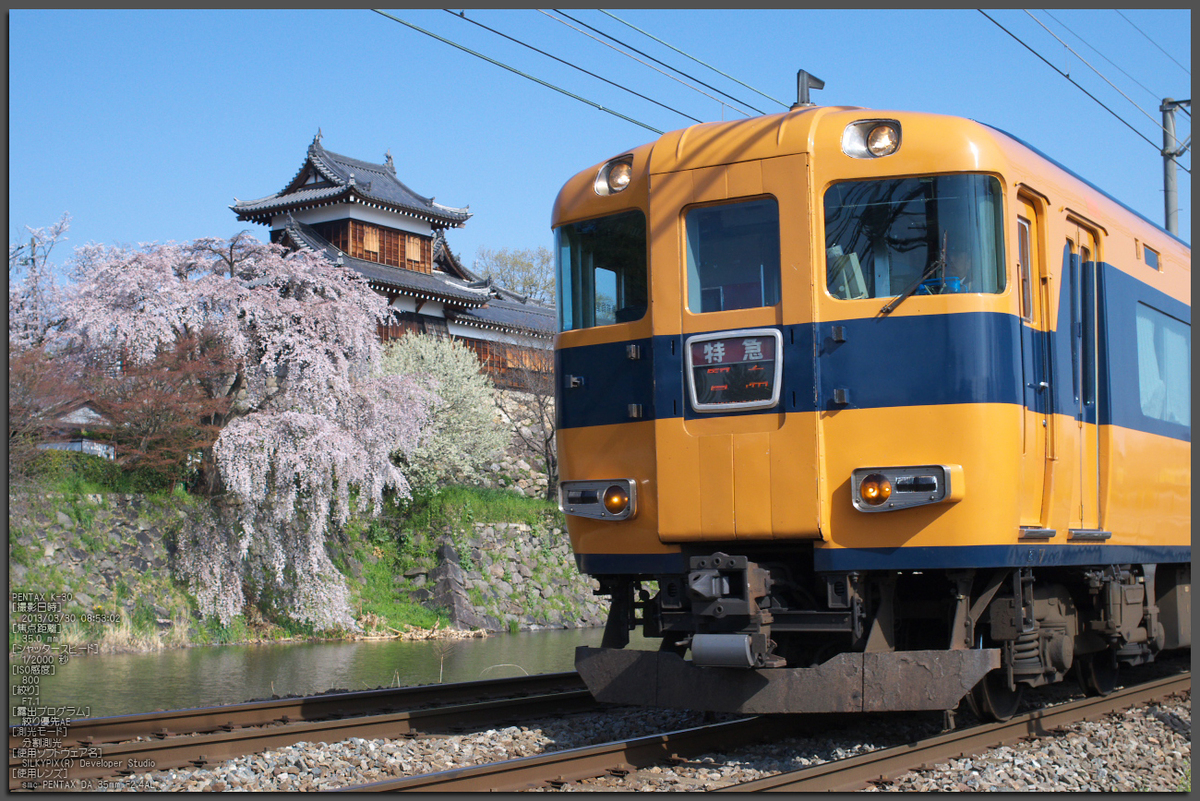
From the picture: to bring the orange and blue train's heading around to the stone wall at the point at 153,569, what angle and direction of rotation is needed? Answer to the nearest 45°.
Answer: approximately 90° to its right

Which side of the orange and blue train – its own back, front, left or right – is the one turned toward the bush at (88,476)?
right

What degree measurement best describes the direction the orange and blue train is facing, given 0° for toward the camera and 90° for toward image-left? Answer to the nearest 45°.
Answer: approximately 45°

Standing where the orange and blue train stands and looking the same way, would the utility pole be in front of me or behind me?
behind

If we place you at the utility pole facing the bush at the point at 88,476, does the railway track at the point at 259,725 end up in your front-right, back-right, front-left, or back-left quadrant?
front-left

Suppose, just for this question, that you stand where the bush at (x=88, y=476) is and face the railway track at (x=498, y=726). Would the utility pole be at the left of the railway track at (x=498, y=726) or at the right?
left
